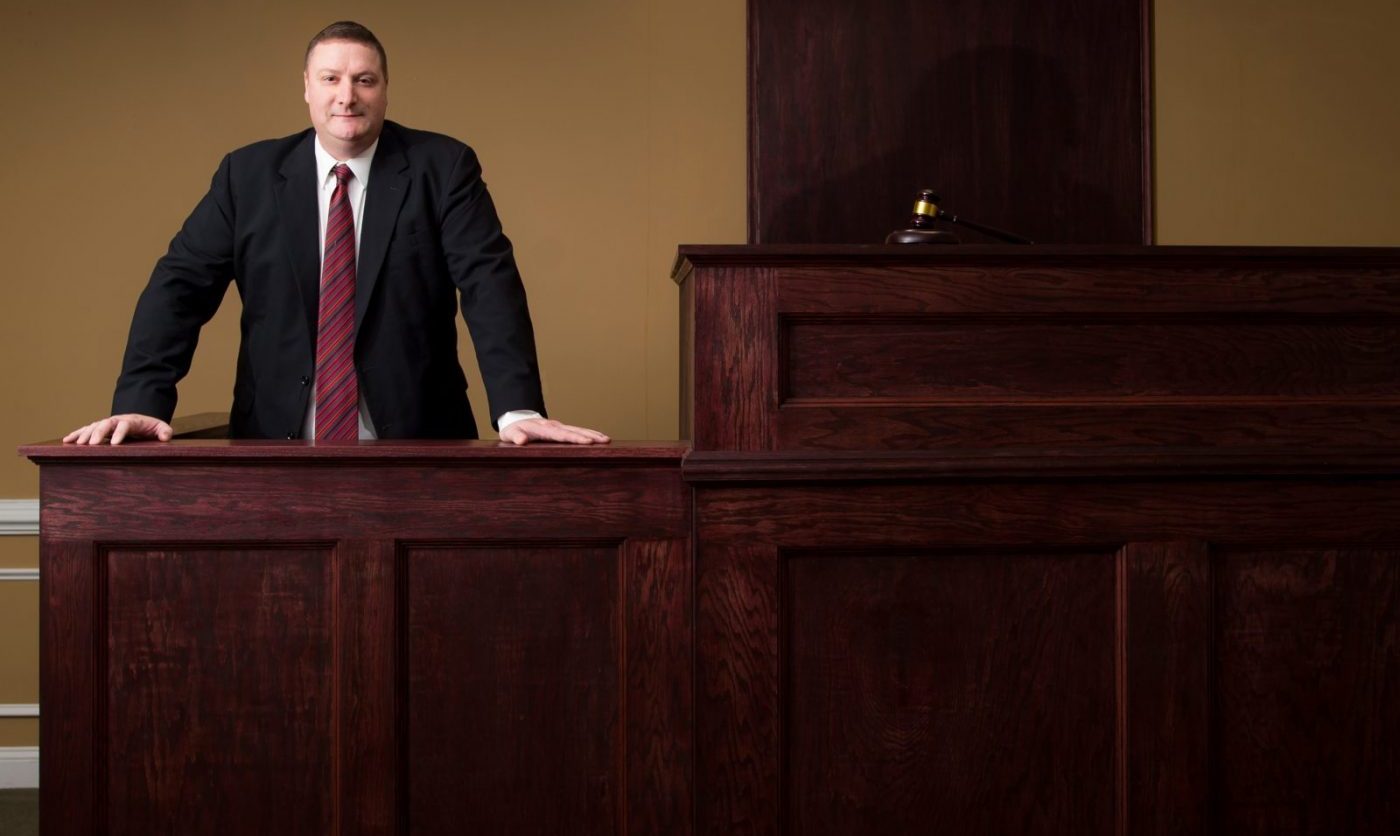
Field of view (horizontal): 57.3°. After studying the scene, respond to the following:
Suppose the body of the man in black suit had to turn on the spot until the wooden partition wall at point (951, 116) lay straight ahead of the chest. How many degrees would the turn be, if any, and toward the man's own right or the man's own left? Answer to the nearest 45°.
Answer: approximately 135° to the man's own left

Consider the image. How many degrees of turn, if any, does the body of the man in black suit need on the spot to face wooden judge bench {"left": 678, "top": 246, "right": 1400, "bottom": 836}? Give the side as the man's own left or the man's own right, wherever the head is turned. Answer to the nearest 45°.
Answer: approximately 45° to the man's own left

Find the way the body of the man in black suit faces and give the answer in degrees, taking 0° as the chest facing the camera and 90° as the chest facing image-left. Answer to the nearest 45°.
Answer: approximately 0°
